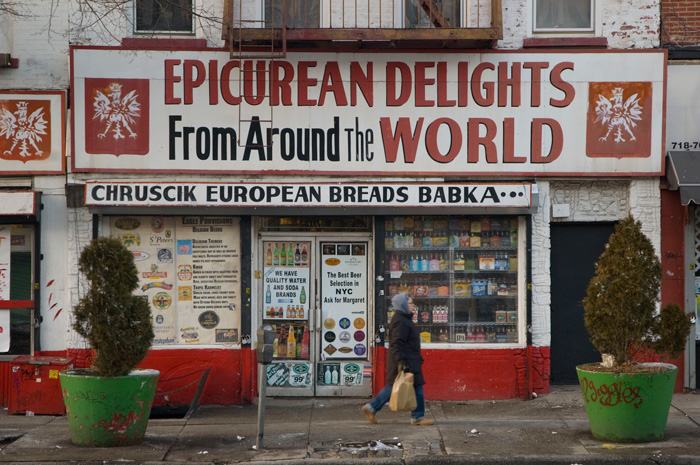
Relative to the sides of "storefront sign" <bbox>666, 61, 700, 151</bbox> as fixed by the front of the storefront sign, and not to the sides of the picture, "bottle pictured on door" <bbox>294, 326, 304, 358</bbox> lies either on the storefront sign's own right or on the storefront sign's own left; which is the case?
on the storefront sign's own right

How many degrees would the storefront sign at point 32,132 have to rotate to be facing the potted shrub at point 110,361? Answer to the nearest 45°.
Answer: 0° — it already faces it

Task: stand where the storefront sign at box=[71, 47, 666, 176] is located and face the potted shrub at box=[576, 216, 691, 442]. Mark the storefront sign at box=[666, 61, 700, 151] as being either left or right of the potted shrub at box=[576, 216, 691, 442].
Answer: left

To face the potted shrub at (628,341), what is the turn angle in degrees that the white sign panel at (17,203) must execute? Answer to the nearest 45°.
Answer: approximately 45° to its left

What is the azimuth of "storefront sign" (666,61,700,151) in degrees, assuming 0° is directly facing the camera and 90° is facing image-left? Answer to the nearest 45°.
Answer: approximately 0°

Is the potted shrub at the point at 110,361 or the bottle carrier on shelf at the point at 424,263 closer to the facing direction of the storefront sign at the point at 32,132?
the potted shrub

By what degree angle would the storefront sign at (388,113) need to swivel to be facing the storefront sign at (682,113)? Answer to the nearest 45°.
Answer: approximately 90° to its left

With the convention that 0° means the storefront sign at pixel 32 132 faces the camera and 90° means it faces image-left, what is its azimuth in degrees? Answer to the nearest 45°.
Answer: approximately 0°
